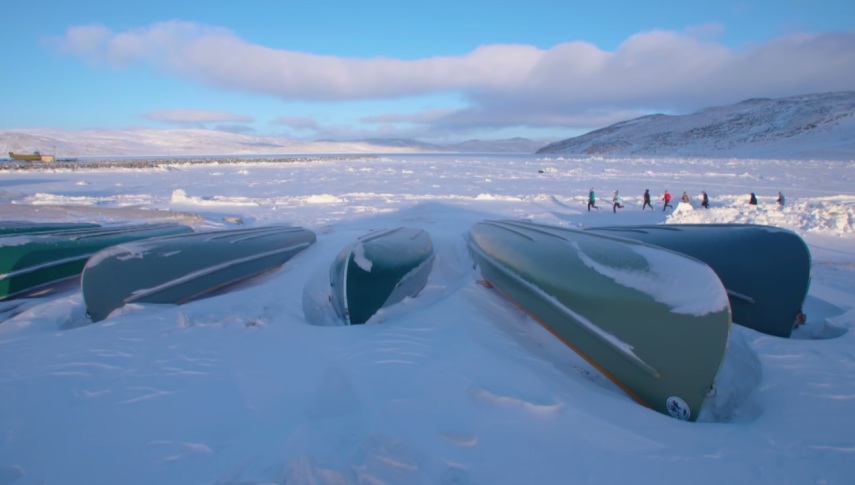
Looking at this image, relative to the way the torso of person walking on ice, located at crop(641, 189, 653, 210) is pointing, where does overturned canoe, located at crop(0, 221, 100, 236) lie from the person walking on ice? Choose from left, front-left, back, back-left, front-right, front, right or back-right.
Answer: front-left

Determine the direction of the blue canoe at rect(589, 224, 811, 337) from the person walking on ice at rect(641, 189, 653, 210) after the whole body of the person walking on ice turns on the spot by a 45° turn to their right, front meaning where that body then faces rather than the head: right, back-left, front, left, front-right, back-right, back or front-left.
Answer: back-left

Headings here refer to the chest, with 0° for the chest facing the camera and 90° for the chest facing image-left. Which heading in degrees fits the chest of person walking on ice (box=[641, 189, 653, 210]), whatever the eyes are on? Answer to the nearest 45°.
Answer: approximately 90°

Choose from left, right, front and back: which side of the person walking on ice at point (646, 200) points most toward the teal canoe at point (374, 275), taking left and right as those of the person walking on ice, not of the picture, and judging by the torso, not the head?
left

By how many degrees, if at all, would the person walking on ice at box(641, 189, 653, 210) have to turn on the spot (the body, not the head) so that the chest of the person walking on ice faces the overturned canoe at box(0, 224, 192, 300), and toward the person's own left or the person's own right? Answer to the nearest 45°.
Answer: approximately 45° to the person's own left

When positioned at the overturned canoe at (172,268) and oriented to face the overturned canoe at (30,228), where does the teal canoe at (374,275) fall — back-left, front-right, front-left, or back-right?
back-right

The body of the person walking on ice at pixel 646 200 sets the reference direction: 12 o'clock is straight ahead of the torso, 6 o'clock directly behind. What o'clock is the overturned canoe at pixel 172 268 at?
The overturned canoe is roughly at 10 o'clock from the person walking on ice.
